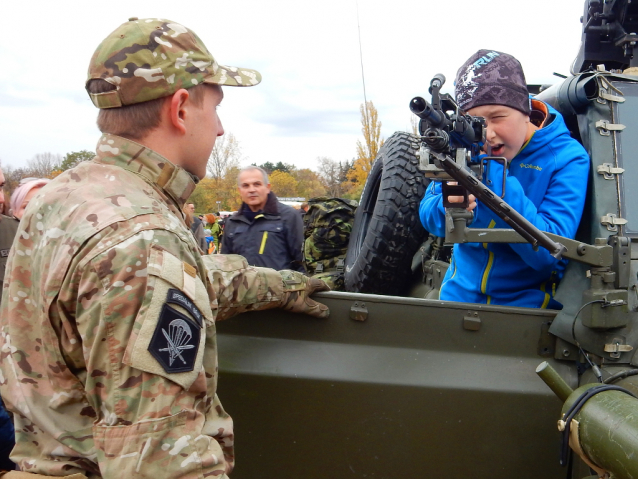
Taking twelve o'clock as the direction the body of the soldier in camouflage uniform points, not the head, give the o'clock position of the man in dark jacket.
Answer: The man in dark jacket is roughly at 11 o'clock from the soldier in camouflage uniform.

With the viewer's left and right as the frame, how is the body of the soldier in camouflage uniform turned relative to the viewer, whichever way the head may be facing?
facing away from the viewer and to the right of the viewer

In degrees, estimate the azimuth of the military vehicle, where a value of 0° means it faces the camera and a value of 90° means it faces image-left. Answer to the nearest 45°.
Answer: approximately 270°

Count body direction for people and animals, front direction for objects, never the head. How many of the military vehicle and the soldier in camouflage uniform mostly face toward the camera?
0

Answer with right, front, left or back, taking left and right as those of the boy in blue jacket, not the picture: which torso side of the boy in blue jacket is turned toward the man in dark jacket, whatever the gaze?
right

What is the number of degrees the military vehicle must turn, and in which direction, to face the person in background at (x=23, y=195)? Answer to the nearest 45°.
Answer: approximately 135° to its left

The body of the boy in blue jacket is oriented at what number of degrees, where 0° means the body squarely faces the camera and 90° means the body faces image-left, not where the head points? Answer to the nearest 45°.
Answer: approximately 45°

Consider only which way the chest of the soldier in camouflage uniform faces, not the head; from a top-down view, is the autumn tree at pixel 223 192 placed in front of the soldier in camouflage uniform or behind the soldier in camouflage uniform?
in front

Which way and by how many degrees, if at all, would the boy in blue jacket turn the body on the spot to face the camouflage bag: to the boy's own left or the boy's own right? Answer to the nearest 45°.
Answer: approximately 90° to the boy's own right

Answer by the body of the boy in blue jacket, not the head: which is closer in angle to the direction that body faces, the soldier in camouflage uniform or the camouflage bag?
the soldier in camouflage uniform
